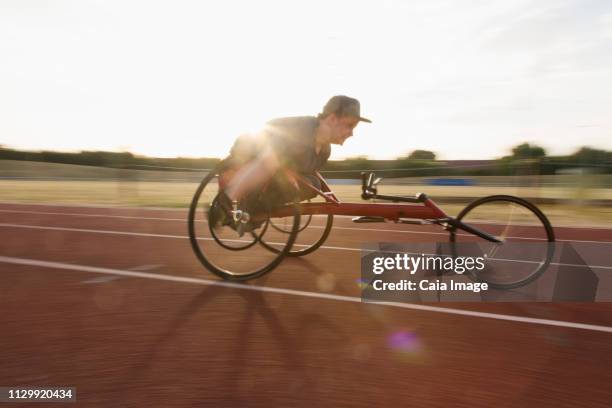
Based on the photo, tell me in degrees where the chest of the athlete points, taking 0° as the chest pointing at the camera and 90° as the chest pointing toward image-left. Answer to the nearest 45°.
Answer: approximately 270°

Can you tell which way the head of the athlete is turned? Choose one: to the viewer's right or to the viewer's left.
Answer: to the viewer's right
